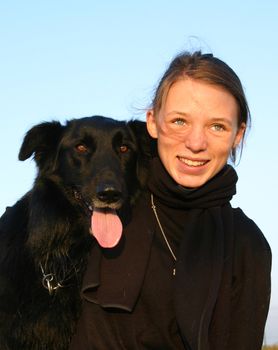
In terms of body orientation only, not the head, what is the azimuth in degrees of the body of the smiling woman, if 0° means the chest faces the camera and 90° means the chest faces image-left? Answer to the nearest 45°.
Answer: approximately 0°

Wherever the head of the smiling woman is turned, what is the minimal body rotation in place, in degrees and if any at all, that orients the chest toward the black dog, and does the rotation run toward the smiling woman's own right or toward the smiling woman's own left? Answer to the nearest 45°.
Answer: approximately 135° to the smiling woman's own right
